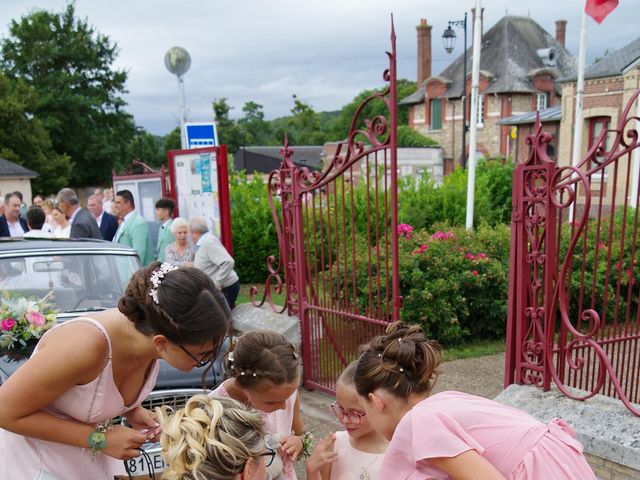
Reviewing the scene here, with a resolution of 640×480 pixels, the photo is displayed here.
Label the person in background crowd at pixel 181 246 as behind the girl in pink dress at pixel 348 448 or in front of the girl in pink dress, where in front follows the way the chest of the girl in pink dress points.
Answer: behind

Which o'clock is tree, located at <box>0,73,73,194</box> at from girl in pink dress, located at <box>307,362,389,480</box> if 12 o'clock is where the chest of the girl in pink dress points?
The tree is roughly at 5 o'clock from the girl in pink dress.

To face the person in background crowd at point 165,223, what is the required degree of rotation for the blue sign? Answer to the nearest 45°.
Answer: approximately 45° to its right

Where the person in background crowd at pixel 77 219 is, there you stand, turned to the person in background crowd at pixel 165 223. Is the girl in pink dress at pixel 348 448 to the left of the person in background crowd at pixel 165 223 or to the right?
right

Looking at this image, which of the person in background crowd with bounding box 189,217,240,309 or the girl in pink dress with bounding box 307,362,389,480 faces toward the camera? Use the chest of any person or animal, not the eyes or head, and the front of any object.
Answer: the girl in pink dress

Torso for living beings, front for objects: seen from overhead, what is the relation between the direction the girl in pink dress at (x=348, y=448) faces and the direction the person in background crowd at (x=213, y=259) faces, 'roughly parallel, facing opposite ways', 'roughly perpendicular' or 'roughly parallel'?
roughly perpendicular

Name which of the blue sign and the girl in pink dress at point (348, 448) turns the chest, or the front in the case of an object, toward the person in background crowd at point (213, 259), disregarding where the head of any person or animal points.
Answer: the blue sign

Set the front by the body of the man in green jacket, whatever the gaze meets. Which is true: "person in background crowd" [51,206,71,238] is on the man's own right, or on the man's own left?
on the man's own right

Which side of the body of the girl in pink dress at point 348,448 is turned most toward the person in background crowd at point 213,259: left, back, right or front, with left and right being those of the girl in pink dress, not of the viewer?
back

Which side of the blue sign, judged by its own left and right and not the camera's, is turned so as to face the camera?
front

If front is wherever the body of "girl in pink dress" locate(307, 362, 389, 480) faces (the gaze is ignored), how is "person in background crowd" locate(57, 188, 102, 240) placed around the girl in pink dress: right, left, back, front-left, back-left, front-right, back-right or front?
back-right

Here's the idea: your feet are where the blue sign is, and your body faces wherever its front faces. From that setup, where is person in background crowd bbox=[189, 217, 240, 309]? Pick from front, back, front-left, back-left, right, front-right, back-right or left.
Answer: front

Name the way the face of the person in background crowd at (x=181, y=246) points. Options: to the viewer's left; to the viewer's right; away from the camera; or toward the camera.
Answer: toward the camera

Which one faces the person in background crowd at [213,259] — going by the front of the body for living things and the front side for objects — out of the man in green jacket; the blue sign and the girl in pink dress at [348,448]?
the blue sign
